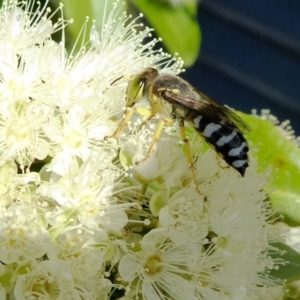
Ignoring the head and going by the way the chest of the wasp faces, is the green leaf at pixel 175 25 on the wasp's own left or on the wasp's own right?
on the wasp's own right

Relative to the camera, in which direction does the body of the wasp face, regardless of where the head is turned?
to the viewer's left
